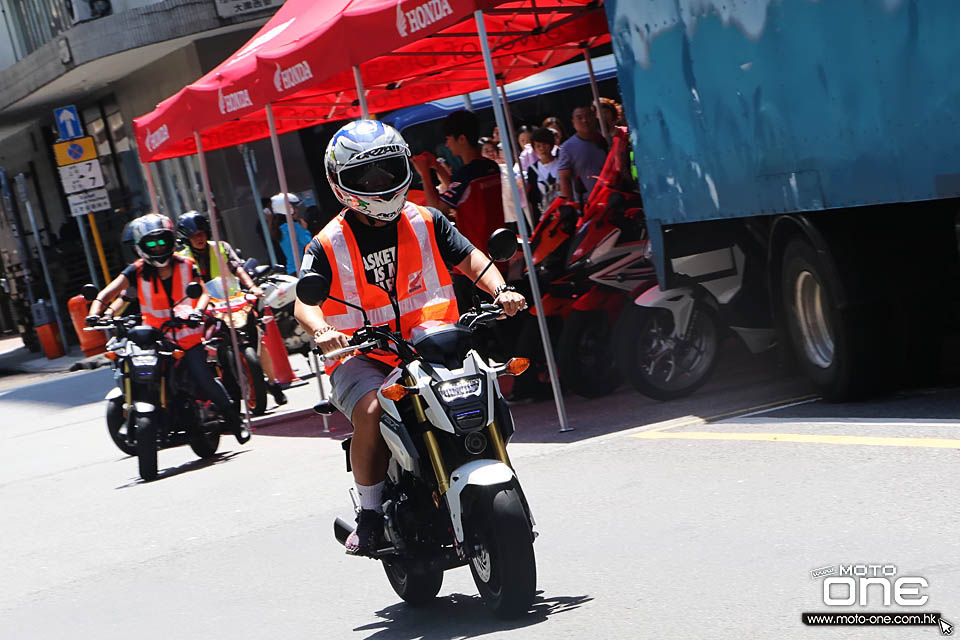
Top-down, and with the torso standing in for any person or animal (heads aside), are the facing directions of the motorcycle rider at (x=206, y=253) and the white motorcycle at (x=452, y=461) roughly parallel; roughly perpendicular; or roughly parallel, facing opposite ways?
roughly parallel

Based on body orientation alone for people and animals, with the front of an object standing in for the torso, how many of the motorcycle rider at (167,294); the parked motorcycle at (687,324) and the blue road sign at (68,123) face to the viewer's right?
0

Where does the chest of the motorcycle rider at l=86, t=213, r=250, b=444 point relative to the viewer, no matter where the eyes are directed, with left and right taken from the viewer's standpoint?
facing the viewer and to the left of the viewer

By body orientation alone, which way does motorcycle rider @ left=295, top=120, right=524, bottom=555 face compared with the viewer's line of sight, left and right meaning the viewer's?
facing the viewer and to the right of the viewer

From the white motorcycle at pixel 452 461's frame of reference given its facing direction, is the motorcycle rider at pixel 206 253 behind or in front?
behind

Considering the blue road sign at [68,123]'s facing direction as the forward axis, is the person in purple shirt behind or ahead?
ahead

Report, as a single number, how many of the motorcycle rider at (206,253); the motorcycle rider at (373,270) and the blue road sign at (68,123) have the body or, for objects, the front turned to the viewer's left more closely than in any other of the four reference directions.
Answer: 0

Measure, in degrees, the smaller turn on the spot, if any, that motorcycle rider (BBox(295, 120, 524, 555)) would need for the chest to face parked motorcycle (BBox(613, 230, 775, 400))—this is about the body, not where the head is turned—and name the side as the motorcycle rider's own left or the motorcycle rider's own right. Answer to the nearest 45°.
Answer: approximately 90° to the motorcycle rider's own left

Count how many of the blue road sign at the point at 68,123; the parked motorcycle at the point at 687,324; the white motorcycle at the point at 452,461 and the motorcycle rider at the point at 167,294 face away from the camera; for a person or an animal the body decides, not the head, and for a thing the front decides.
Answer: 0

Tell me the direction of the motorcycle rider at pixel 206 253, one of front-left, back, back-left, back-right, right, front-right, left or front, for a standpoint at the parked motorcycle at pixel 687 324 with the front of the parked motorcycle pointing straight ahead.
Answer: right

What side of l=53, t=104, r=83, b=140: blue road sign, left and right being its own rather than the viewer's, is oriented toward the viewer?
front

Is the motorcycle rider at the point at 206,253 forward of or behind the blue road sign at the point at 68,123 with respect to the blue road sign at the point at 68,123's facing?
forward

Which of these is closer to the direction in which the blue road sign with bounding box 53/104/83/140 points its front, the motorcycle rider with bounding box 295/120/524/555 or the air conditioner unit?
the motorcycle rider

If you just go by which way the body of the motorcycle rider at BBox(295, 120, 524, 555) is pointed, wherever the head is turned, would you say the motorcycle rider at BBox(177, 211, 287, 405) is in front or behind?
behind

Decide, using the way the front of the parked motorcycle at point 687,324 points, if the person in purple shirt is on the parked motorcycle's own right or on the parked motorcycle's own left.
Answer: on the parked motorcycle's own right

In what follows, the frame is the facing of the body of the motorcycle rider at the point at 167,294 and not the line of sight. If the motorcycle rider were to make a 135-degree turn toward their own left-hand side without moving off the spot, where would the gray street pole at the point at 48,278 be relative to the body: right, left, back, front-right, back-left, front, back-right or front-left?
left
